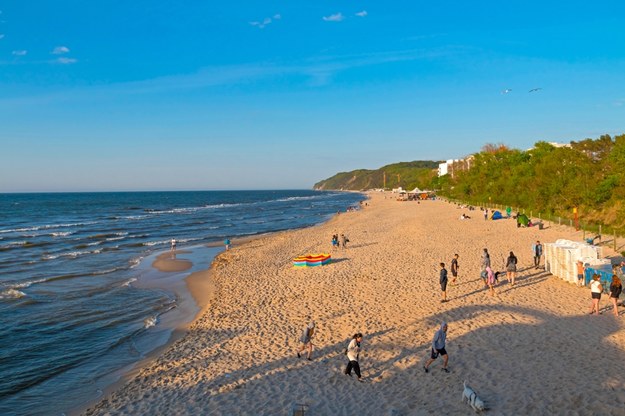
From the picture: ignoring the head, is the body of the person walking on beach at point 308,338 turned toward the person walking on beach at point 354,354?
no
